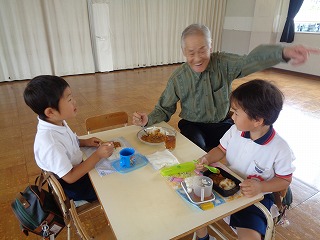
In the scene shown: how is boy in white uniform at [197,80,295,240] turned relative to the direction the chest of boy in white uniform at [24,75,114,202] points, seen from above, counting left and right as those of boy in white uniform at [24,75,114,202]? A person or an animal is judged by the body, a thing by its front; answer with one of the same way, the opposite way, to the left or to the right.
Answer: the opposite way

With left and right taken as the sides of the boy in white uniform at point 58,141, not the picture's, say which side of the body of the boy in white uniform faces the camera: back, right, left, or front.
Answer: right

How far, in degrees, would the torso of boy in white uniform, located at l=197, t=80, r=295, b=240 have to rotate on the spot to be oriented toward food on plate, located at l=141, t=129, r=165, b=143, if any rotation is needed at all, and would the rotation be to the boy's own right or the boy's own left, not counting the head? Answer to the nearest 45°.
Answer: approximately 45° to the boy's own right

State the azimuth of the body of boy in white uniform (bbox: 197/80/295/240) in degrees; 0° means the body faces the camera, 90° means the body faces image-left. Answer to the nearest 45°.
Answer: approximately 45°

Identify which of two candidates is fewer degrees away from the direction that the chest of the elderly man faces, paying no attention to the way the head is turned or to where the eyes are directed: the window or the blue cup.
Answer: the blue cup

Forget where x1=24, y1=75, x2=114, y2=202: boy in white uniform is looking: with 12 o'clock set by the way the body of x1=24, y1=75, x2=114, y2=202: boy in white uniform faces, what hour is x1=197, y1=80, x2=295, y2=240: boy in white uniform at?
x1=197, y1=80, x2=295, y2=240: boy in white uniform is roughly at 1 o'clock from x1=24, y1=75, x2=114, y2=202: boy in white uniform.

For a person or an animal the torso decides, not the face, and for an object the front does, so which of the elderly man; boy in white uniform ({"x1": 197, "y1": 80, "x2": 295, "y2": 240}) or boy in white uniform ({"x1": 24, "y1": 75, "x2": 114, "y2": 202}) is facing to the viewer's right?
boy in white uniform ({"x1": 24, "y1": 75, "x2": 114, "y2": 202})

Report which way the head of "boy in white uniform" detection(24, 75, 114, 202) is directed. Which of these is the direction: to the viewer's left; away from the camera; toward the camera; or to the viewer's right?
to the viewer's right
